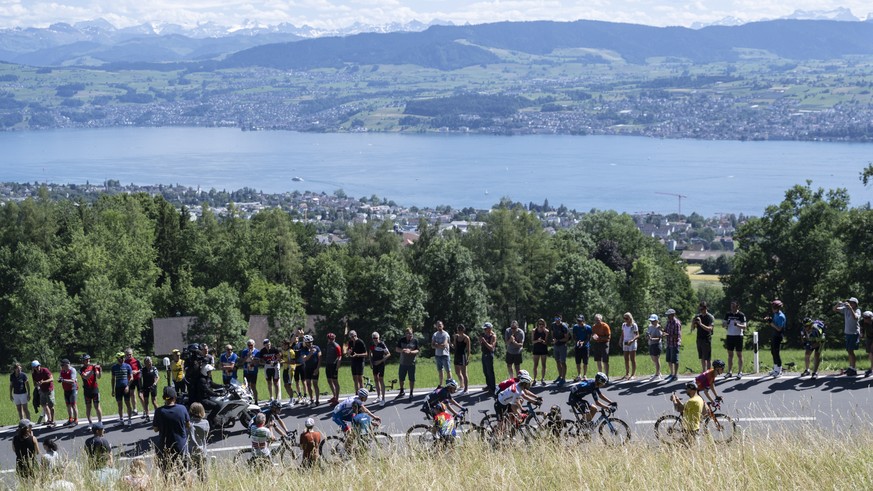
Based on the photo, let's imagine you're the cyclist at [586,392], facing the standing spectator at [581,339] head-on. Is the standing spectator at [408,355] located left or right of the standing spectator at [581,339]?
left

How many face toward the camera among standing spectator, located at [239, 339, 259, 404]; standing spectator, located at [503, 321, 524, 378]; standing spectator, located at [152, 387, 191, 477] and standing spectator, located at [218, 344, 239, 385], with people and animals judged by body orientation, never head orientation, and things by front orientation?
3

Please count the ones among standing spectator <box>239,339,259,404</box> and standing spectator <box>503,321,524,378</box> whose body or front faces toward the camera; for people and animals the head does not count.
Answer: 2

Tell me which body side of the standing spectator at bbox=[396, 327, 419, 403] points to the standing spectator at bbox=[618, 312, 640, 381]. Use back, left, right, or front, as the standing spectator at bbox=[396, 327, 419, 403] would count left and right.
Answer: left

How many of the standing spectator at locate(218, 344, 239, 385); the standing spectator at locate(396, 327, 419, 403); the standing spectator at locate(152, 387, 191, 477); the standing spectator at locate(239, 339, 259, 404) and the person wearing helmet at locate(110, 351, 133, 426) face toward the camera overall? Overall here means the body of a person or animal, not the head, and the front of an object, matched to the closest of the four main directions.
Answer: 4

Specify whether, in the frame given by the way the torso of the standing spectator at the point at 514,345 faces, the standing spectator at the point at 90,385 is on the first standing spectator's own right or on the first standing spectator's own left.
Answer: on the first standing spectator's own right

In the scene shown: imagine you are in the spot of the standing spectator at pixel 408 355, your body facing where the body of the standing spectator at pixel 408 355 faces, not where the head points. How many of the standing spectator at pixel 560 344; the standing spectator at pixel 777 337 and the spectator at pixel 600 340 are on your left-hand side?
3

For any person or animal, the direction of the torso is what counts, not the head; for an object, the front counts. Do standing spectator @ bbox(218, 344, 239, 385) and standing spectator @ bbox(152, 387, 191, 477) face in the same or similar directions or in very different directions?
very different directions

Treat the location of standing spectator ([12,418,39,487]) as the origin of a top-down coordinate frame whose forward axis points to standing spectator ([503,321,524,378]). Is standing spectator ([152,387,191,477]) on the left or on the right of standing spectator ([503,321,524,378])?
right
